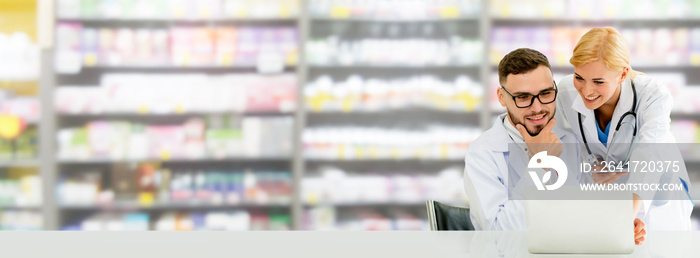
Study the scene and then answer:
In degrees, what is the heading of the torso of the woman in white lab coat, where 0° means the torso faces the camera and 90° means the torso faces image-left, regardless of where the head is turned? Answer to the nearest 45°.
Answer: approximately 45°

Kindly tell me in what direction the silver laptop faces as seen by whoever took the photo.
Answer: facing away from the viewer

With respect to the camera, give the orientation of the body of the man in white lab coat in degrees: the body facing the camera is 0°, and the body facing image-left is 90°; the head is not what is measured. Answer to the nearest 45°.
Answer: approximately 315°

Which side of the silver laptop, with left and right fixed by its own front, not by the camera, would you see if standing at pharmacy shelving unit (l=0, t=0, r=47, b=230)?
left

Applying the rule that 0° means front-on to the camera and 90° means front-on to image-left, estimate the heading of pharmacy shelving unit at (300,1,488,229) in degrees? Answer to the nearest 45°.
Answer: approximately 0°
